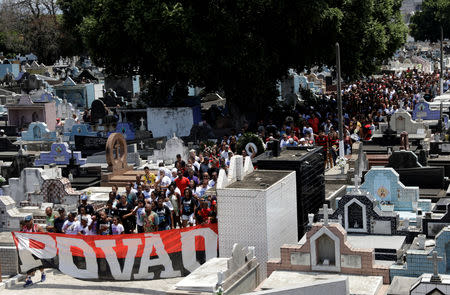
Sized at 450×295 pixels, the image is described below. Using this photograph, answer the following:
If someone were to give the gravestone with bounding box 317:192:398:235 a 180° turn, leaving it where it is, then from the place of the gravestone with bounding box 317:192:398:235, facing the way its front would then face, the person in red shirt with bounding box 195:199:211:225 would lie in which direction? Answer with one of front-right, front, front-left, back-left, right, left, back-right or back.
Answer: left

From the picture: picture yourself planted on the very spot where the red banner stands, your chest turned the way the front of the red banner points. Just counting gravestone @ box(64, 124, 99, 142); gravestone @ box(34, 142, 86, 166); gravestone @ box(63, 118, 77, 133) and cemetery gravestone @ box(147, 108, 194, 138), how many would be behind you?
4

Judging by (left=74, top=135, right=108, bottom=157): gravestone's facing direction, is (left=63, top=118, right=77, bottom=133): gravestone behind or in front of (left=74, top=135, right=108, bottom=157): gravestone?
behind

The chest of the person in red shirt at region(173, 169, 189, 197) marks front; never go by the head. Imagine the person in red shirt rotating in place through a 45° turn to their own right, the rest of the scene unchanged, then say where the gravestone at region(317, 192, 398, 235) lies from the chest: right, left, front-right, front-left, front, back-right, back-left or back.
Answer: left

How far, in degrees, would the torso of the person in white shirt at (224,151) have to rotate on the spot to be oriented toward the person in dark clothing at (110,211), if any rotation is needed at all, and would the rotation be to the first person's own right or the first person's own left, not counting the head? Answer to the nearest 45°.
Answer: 0° — they already face them

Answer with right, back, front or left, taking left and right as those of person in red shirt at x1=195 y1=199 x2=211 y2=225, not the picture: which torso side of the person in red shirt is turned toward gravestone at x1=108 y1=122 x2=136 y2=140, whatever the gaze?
back

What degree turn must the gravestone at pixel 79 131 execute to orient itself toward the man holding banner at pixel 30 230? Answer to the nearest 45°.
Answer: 0° — it already faces them

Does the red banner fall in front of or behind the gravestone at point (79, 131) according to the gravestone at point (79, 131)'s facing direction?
in front

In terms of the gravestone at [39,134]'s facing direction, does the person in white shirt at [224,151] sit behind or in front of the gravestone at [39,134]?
in front

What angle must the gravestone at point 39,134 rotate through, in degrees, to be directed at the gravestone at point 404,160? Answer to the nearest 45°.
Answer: approximately 45° to its left

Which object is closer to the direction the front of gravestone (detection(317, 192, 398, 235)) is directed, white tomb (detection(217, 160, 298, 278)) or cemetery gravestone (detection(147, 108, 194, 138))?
the white tomb

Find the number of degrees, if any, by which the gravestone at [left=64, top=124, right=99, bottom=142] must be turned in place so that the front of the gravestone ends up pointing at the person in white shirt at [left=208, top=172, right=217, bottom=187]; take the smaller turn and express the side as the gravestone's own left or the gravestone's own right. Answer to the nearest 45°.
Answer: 0° — it already faces them
